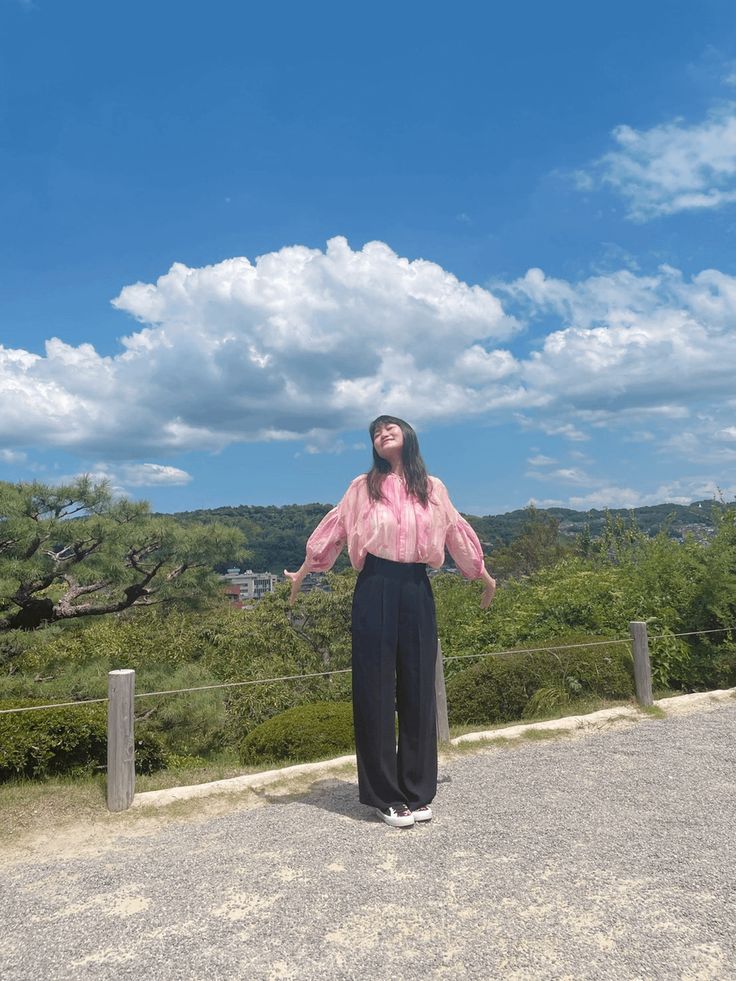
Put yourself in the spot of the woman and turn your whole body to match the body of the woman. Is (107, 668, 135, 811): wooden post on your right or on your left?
on your right

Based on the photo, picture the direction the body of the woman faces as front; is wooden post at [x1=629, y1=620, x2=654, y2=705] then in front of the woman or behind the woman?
behind

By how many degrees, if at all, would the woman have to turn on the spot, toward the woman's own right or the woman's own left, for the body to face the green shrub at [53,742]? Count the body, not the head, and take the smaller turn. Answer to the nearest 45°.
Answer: approximately 135° to the woman's own right

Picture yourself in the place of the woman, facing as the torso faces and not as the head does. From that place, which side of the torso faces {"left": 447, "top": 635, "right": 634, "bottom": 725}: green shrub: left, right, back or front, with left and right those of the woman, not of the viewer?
back

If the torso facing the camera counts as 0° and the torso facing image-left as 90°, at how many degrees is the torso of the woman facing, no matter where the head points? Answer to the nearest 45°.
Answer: approximately 0°

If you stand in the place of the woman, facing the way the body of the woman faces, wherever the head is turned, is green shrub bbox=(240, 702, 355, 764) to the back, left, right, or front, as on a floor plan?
back
